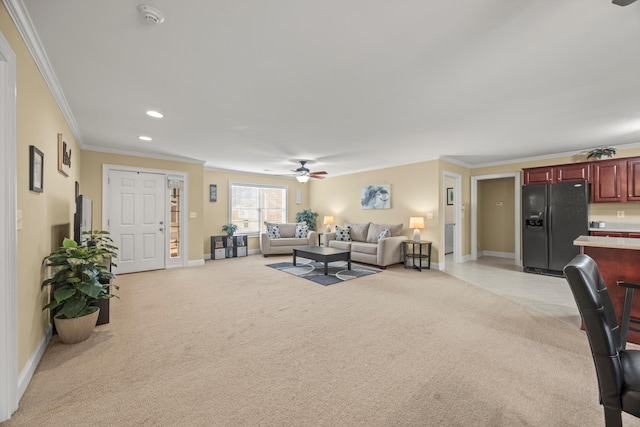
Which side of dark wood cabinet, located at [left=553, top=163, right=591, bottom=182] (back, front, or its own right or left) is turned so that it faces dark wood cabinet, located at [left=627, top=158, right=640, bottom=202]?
left

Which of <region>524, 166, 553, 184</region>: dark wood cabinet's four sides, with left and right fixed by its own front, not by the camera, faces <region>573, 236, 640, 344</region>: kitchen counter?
front

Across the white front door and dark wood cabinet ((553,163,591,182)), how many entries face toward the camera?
2

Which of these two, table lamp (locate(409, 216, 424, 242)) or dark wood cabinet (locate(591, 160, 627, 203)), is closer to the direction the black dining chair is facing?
the dark wood cabinet

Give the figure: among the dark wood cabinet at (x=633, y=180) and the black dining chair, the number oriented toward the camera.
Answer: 1

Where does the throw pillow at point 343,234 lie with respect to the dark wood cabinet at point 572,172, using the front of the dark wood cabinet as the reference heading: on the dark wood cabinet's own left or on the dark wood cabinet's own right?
on the dark wood cabinet's own right

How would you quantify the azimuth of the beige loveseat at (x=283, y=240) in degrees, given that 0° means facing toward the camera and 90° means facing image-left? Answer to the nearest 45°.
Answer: approximately 0°

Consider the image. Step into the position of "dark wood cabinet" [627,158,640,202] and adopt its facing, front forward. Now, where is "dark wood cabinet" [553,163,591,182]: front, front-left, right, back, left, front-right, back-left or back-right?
right
